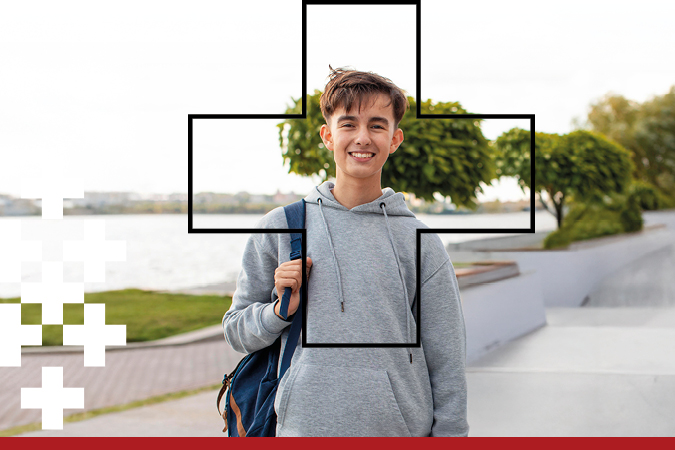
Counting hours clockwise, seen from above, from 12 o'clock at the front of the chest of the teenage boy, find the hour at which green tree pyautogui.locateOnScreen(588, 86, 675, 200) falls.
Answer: The green tree is roughly at 7 o'clock from the teenage boy.

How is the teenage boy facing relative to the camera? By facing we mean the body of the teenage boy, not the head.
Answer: toward the camera

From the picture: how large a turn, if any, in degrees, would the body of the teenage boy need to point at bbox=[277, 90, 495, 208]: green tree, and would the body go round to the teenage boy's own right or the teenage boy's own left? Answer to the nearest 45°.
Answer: approximately 180°

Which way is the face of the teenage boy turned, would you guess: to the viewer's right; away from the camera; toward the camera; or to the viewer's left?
toward the camera
